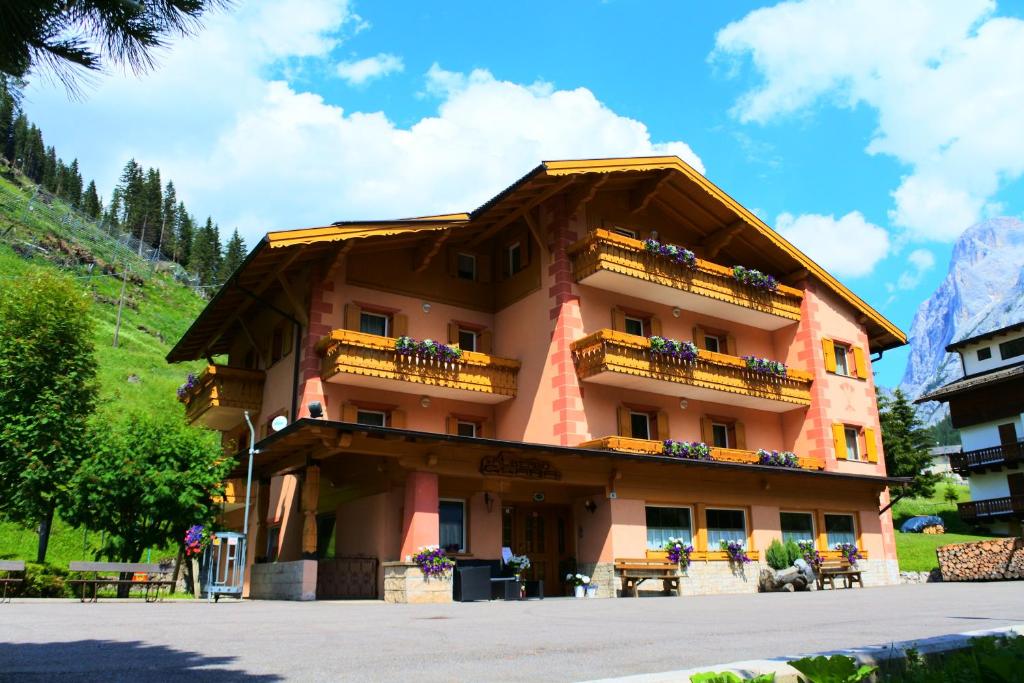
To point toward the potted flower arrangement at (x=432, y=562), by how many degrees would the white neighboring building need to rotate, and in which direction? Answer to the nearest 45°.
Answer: approximately 45° to its left

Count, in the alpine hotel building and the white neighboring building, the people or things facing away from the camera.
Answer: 0

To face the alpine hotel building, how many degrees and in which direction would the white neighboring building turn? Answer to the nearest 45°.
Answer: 0° — it already faces it

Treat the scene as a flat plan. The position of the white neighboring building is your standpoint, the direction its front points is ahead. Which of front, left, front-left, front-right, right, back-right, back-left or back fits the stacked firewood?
front-left

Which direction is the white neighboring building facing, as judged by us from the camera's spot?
facing the viewer and to the left of the viewer
